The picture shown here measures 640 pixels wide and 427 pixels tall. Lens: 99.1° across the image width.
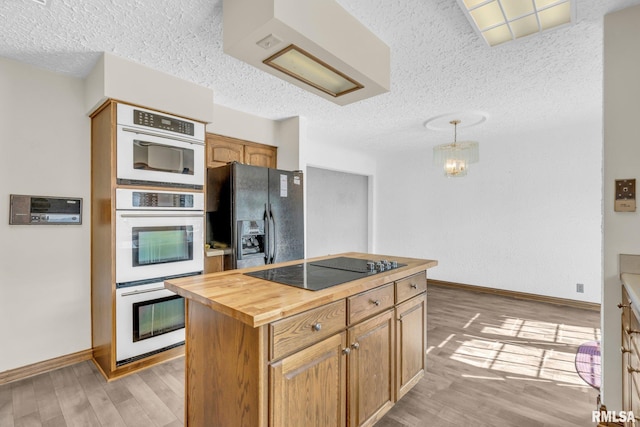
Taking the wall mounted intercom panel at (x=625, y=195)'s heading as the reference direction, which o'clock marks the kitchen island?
The kitchen island is roughly at 1 o'clock from the wall mounted intercom panel.

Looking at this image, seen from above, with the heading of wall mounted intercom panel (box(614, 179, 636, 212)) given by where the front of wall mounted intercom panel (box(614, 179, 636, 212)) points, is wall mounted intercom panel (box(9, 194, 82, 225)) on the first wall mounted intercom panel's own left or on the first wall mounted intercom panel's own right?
on the first wall mounted intercom panel's own right

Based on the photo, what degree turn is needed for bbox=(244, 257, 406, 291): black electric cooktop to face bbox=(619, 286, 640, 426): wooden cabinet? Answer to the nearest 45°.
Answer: approximately 45° to its left

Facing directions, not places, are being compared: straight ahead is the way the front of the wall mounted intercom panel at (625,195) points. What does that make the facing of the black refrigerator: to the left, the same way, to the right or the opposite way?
to the left

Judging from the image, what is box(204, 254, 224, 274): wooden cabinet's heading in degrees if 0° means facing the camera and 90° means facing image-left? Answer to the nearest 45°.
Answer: approximately 315°
